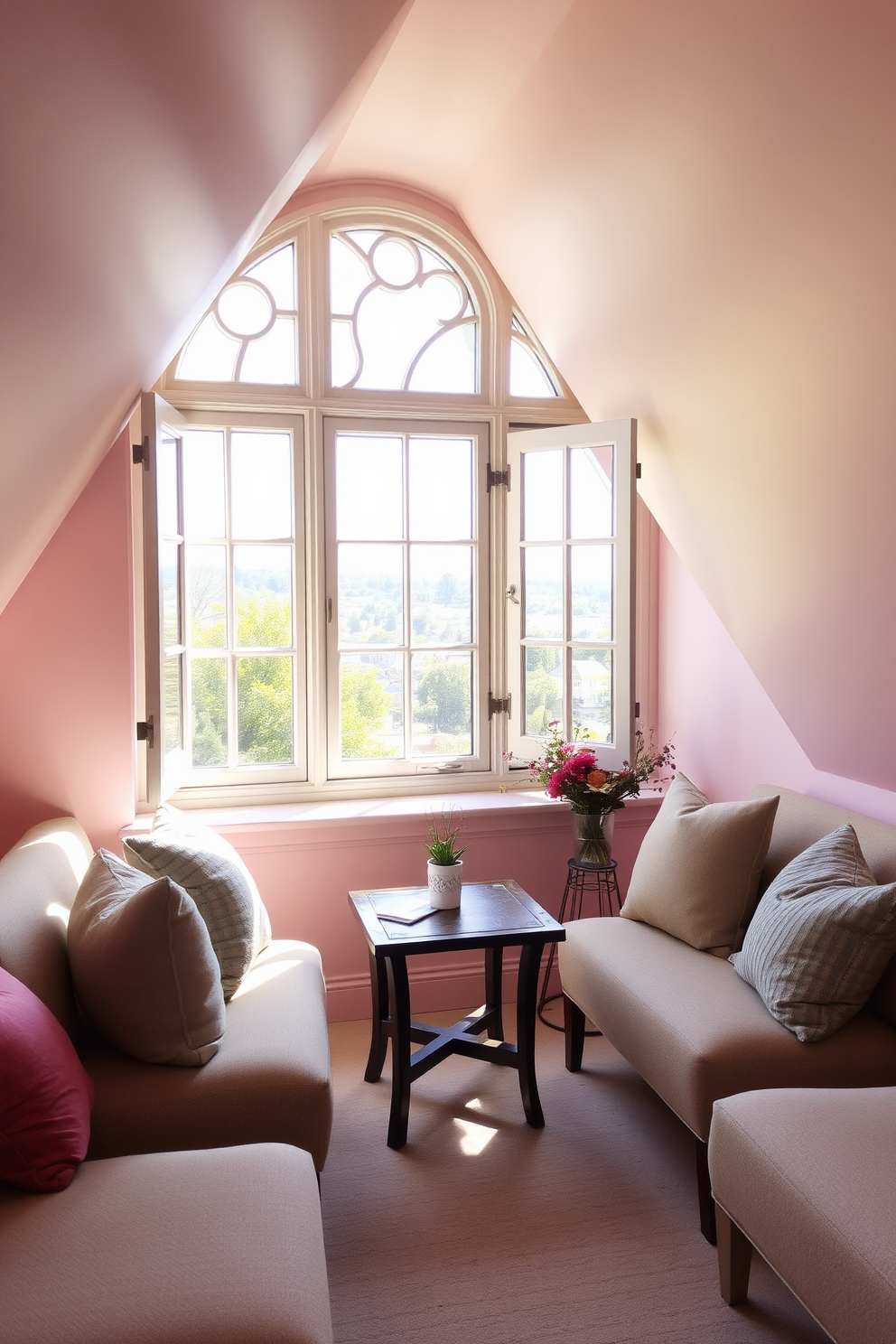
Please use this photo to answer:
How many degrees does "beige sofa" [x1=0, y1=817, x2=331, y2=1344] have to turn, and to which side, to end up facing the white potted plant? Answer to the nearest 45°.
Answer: approximately 45° to its left

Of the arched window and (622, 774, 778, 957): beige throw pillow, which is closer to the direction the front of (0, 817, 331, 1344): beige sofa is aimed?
the beige throw pillow

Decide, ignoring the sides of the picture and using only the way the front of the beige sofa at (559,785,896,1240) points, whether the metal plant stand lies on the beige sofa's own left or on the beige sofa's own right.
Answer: on the beige sofa's own right

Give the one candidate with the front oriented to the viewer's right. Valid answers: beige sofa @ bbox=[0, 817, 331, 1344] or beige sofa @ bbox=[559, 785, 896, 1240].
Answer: beige sofa @ bbox=[0, 817, 331, 1344]

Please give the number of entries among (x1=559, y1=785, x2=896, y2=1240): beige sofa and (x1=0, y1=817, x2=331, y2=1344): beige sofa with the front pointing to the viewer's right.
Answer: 1

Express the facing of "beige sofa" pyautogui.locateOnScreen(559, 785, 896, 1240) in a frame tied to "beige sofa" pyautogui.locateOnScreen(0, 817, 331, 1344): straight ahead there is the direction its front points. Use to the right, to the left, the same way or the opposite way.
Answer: the opposite way

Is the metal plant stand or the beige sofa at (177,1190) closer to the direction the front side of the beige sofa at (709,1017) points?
the beige sofa

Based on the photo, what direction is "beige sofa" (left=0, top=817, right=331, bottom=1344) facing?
to the viewer's right
